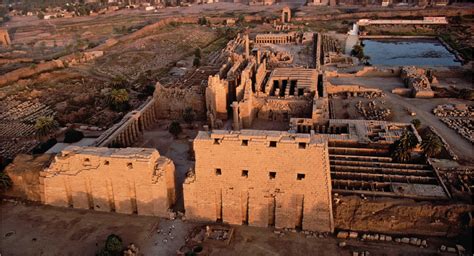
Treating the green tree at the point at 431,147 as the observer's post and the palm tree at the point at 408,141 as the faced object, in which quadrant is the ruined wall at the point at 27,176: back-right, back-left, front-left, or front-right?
front-left

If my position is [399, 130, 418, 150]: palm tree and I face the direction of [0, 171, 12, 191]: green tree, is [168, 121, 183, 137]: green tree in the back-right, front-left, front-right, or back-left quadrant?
front-right

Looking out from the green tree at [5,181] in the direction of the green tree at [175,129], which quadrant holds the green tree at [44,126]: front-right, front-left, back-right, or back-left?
front-left

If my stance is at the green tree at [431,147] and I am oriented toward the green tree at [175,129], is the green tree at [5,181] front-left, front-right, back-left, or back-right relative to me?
front-left

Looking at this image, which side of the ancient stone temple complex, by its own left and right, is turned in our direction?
front

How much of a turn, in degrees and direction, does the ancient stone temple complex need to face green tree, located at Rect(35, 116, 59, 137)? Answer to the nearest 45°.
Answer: approximately 135° to its right

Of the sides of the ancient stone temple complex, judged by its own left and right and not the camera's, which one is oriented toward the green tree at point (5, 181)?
right

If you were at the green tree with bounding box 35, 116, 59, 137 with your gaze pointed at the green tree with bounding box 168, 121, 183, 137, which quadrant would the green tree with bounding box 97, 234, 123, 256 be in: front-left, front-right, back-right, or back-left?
front-right
